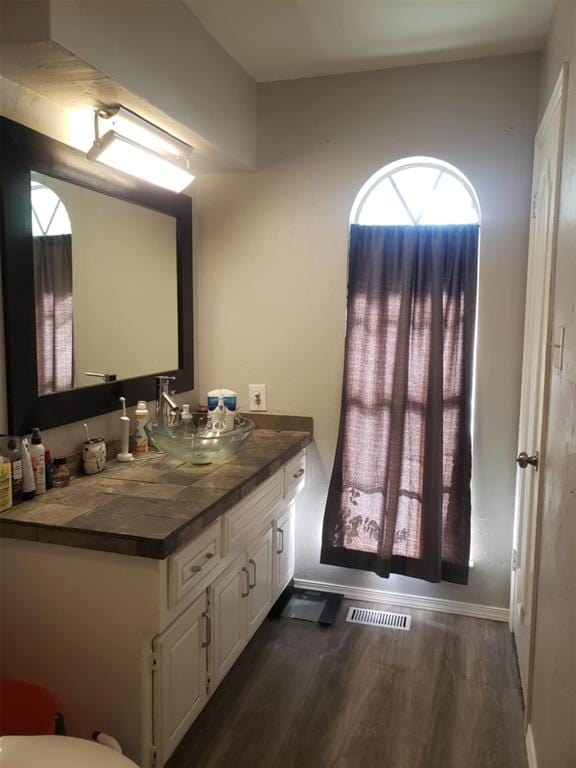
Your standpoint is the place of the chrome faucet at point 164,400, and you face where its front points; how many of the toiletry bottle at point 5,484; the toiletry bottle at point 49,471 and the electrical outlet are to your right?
2

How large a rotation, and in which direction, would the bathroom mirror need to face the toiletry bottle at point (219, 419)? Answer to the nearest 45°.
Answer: approximately 90° to its left

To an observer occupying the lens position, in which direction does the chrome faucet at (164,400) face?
facing the viewer and to the right of the viewer

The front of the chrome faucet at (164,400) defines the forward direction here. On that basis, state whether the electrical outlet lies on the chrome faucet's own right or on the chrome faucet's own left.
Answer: on the chrome faucet's own left

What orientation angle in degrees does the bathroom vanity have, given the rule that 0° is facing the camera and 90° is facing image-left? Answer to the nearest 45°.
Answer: approximately 315°

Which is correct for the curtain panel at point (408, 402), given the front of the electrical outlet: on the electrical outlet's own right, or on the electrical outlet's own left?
on the electrical outlet's own left
